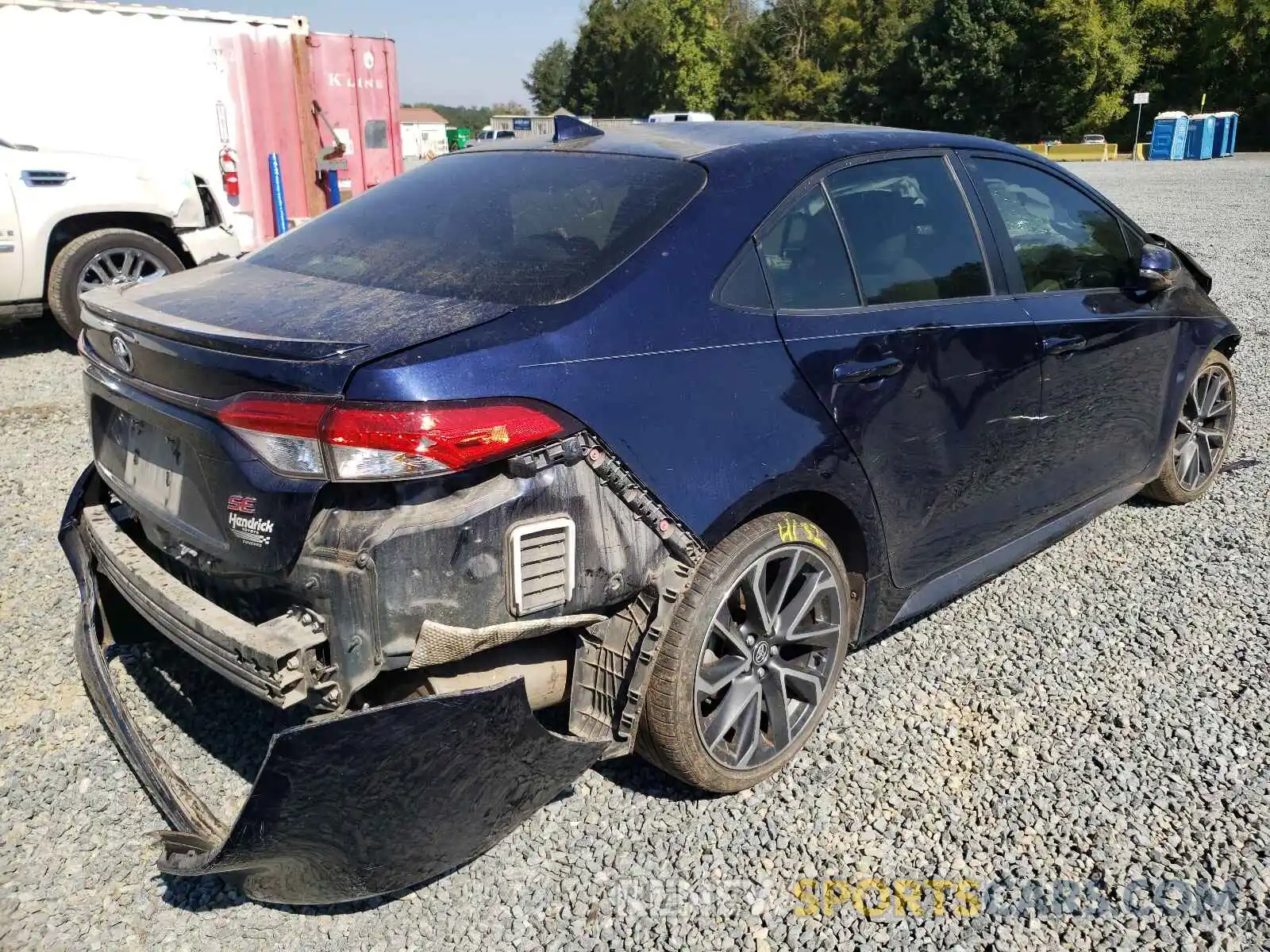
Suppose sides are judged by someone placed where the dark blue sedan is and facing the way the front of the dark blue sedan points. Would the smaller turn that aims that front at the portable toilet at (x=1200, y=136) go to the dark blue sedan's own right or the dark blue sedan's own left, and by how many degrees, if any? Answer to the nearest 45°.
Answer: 0° — it already faces it

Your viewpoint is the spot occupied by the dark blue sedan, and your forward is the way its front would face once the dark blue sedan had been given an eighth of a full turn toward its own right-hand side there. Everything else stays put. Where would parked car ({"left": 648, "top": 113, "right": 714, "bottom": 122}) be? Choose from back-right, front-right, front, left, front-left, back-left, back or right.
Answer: left

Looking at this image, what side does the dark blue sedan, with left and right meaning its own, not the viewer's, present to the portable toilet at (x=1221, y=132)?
front

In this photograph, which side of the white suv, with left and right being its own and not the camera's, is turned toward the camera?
right

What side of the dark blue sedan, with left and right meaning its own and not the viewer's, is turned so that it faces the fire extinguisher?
left

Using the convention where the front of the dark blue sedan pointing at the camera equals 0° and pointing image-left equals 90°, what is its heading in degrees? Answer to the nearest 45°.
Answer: approximately 225°
